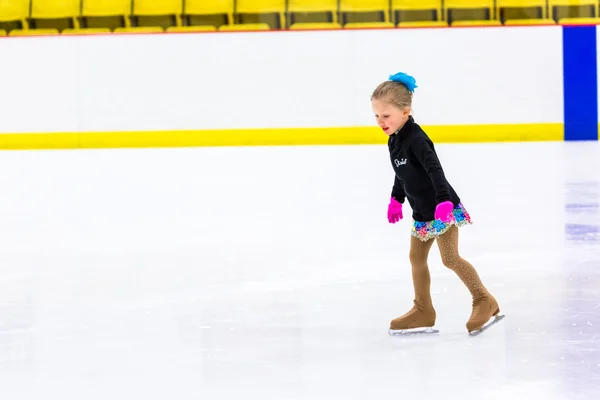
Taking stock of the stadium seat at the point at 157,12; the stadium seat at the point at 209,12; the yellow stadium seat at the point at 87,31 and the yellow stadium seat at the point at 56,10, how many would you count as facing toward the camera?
4

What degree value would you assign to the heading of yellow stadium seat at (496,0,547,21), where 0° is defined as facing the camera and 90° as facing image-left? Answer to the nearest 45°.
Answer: approximately 0°

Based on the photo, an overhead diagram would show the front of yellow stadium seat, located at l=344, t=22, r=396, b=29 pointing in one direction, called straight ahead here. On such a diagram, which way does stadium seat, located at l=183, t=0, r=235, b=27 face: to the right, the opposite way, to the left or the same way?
the same way

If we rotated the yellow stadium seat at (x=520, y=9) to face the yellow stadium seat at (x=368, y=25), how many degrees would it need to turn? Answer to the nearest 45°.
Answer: approximately 90° to its right

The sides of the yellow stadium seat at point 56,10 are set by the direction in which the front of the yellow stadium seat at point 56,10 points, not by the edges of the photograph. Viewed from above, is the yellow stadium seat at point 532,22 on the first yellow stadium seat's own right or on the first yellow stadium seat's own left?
on the first yellow stadium seat's own left

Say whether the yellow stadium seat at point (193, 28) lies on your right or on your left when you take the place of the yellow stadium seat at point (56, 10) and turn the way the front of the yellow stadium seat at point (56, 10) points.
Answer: on your left

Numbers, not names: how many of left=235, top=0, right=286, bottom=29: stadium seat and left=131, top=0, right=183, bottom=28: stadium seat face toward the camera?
2

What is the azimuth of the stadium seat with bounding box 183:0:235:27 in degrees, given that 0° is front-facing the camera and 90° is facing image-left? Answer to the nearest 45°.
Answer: approximately 0°

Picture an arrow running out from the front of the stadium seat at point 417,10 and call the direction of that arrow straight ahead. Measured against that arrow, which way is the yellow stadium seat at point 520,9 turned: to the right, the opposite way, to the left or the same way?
the same way

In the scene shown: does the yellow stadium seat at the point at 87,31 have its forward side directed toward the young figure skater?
yes

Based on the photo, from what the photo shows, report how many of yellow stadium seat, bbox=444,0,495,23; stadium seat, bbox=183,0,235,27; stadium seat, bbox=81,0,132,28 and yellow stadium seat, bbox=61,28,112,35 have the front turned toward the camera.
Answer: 4

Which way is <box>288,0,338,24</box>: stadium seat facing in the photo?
toward the camera

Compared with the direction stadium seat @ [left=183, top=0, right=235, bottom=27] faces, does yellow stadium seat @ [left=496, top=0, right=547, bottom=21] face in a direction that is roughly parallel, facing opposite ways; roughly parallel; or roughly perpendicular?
roughly parallel

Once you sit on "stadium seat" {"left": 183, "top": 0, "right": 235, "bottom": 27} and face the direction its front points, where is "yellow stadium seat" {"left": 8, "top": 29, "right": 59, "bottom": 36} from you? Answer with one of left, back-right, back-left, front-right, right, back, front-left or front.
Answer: right

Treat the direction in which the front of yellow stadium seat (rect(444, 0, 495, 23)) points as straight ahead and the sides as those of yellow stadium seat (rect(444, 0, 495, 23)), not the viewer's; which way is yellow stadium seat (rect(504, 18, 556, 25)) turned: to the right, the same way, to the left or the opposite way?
the same way

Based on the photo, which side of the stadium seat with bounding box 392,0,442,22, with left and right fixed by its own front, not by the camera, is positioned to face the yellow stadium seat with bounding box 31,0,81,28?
right

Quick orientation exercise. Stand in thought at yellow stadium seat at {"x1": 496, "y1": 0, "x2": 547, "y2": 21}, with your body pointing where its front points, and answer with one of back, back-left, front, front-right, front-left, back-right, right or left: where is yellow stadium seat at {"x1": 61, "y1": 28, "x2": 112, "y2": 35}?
right

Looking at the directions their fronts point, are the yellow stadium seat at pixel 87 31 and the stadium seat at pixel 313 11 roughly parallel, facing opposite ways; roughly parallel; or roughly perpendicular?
roughly parallel

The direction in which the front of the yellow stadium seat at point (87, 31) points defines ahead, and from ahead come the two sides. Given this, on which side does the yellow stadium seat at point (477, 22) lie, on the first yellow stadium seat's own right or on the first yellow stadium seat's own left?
on the first yellow stadium seat's own left

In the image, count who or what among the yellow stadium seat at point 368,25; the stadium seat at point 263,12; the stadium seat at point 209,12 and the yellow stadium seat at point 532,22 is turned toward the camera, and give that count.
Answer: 4
